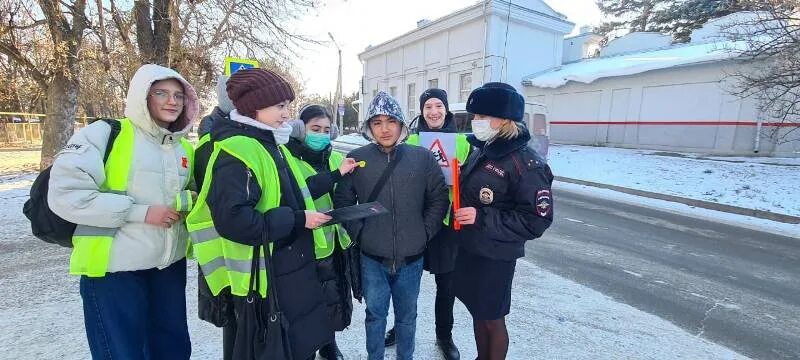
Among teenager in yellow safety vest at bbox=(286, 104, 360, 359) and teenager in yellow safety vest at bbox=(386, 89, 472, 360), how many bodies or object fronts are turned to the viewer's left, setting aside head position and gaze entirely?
0

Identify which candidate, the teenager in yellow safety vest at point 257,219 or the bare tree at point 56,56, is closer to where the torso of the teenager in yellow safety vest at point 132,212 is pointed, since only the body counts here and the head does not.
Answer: the teenager in yellow safety vest

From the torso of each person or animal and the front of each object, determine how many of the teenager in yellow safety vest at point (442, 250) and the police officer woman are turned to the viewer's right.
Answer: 0

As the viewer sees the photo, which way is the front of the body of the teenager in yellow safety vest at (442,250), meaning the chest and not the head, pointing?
toward the camera

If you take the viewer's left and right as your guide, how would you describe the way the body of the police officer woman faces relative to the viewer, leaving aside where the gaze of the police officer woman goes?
facing the viewer and to the left of the viewer

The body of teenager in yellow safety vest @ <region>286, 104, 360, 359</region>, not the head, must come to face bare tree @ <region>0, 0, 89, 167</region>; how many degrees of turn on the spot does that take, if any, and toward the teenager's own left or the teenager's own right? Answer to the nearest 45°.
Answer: approximately 180°

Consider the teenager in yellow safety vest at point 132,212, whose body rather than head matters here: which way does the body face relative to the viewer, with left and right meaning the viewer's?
facing the viewer and to the right of the viewer

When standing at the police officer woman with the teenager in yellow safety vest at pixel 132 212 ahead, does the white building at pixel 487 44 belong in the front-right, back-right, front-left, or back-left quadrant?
back-right

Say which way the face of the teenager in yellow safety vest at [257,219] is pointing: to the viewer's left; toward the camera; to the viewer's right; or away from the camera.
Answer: to the viewer's right

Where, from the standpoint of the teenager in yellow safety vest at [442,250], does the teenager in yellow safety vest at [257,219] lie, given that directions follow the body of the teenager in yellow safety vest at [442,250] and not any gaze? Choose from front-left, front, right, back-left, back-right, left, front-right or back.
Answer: front-right

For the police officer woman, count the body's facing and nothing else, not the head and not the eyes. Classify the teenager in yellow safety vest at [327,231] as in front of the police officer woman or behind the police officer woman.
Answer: in front

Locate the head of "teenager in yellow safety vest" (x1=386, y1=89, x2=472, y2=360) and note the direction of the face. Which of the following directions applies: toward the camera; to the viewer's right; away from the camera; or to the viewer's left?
toward the camera

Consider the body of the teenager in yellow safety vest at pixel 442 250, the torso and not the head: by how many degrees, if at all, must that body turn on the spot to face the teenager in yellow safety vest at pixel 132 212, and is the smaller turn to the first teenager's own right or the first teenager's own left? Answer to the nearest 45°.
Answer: approximately 45° to the first teenager's own right

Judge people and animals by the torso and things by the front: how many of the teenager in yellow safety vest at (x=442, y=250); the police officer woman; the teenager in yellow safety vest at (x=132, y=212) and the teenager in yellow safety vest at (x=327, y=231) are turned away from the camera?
0
